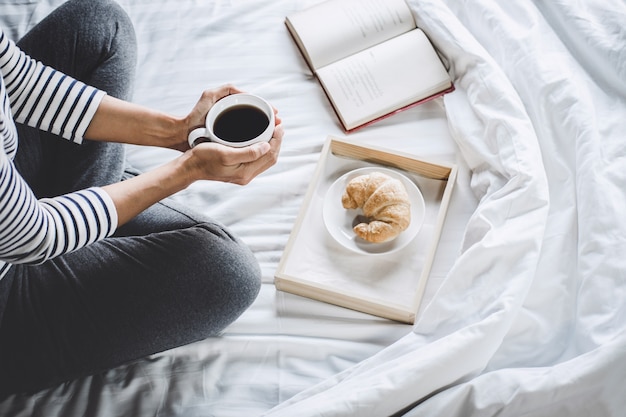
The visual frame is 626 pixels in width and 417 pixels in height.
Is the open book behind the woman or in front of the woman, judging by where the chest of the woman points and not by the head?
in front

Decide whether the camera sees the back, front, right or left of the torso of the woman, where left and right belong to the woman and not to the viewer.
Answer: right

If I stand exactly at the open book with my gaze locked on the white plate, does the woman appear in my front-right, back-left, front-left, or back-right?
front-right
